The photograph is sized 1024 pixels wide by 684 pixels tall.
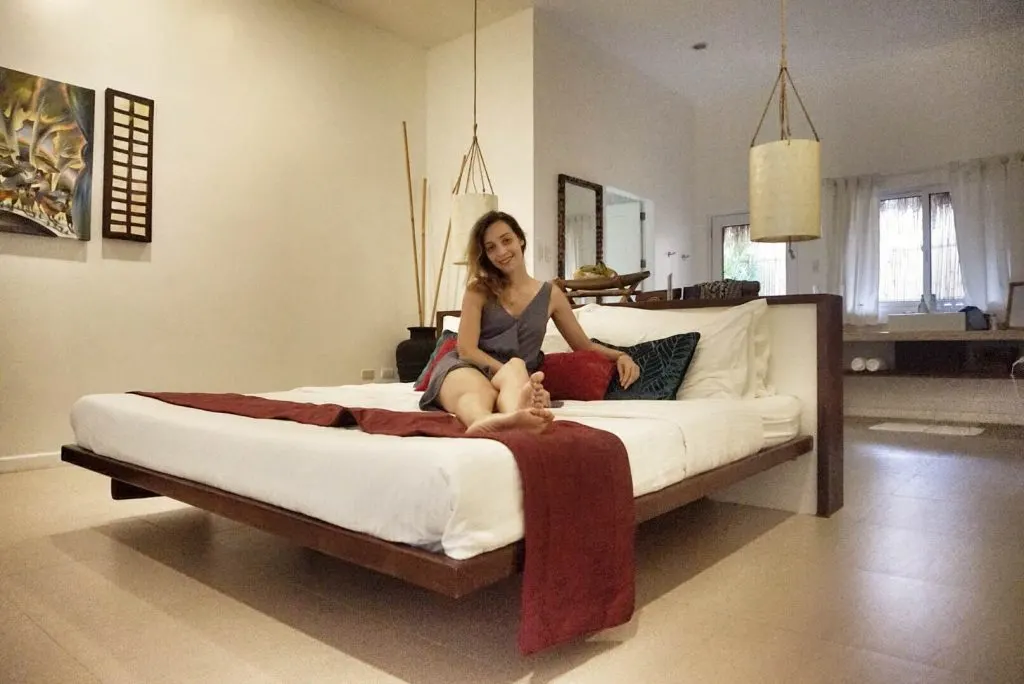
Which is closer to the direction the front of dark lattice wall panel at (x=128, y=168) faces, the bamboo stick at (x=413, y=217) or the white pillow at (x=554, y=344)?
the white pillow

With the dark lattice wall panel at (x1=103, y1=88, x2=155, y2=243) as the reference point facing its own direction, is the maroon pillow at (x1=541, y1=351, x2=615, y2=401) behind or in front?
in front

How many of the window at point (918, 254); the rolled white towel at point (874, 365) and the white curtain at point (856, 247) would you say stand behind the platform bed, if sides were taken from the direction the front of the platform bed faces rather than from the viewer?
3

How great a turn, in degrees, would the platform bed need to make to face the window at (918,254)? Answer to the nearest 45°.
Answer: approximately 180°

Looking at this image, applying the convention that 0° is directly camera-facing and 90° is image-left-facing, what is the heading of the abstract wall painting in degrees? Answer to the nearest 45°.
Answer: approximately 315°

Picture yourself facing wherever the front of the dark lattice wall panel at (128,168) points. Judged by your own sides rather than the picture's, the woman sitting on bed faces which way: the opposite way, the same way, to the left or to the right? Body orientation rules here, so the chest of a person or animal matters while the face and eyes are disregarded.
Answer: to the right

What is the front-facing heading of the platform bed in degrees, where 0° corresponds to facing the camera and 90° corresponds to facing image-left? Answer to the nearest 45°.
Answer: approximately 45°

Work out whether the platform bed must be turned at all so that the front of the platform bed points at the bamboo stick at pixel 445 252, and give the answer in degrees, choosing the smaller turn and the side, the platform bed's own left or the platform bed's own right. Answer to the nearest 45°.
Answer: approximately 135° to the platform bed's own right

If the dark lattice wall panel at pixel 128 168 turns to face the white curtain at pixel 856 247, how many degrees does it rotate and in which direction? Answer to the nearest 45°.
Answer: approximately 45° to its left

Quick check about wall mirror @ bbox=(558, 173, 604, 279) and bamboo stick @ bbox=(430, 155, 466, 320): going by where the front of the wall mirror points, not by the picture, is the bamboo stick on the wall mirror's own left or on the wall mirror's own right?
on the wall mirror's own right

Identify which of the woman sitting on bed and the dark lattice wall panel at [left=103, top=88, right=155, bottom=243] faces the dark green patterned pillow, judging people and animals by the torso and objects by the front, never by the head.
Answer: the dark lattice wall panel

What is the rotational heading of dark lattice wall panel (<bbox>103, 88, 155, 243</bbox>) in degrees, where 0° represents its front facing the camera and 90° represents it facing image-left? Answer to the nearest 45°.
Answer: approximately 315°

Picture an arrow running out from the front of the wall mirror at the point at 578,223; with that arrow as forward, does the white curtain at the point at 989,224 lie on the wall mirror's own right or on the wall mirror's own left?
on the wall mirror's own left

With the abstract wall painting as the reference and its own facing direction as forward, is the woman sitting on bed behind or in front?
in front
